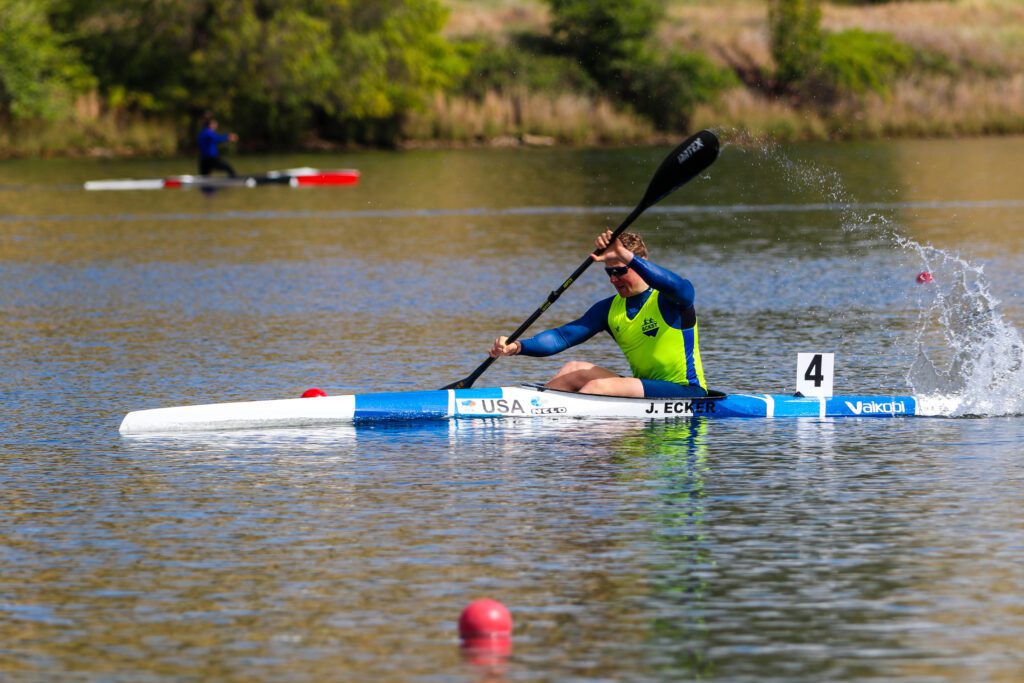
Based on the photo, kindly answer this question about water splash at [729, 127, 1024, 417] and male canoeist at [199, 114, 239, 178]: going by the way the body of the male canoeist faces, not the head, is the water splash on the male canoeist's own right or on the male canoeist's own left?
on the male canoeist's own right

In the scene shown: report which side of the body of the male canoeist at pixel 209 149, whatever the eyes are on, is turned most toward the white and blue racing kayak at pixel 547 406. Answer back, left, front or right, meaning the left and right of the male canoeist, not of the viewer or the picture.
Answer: right

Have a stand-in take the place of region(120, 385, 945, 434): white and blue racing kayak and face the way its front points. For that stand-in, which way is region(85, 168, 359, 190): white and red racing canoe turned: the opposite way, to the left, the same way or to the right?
the opposite way

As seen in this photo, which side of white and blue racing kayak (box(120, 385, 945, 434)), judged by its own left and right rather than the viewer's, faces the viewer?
left

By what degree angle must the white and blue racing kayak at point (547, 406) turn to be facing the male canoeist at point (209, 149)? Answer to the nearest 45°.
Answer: approximately 90° to its right

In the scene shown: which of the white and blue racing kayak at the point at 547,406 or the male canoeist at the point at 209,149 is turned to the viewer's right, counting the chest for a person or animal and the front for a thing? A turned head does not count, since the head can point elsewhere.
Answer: the male canoeist

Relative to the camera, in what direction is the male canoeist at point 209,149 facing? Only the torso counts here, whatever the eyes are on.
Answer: to the viewer's right

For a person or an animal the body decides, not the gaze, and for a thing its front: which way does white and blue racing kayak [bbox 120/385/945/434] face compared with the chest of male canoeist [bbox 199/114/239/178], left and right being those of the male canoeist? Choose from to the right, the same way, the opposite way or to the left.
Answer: the opposite way

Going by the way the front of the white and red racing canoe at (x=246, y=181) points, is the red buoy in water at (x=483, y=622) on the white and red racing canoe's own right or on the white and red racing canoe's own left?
on the white and red racing canoe's own right

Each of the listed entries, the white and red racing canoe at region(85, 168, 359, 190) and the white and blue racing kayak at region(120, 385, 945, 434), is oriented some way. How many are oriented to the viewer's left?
1

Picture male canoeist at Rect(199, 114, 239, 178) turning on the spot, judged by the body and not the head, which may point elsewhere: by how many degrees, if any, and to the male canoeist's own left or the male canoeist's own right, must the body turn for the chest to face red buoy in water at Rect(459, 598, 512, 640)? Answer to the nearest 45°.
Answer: approximately 90° to the male canoeist's own right

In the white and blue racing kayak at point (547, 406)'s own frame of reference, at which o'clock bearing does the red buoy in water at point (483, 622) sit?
The red buoy in water is roughly at 9 o'clock from the white and blue racing kayak.

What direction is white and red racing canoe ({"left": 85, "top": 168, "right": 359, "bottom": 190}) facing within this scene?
to the viewer's right

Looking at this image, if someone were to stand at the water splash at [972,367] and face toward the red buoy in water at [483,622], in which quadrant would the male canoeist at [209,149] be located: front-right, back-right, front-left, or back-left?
back-right

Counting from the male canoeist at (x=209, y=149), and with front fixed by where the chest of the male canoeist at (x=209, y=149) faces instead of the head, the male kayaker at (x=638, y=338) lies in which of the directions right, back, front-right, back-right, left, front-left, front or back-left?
right
